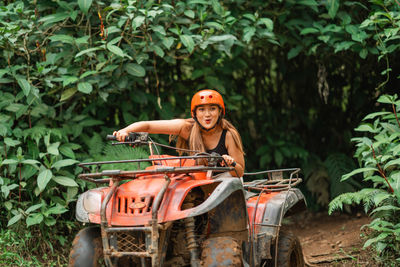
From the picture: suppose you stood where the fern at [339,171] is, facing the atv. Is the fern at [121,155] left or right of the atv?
right

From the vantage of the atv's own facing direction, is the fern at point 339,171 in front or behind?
behind

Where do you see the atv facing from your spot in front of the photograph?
facing the viewer and to the left of the viewer

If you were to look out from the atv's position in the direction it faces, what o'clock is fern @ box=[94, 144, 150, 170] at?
The fern is roughly at 4 o'clock from the atv.

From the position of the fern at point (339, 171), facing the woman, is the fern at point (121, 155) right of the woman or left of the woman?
right
